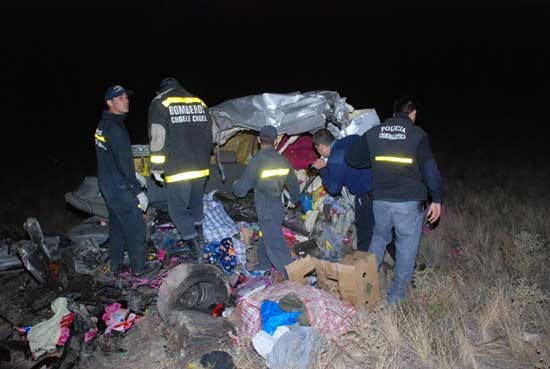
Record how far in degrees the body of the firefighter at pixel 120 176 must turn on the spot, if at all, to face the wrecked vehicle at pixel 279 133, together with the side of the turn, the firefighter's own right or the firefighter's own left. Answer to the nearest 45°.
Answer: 0° — they already face it

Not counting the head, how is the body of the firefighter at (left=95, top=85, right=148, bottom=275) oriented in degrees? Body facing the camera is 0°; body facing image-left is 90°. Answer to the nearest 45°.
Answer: approximately 270°

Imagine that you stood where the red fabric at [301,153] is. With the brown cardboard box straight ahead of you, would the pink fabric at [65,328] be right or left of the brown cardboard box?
right

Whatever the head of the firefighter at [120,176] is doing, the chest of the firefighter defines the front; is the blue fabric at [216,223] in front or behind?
in front

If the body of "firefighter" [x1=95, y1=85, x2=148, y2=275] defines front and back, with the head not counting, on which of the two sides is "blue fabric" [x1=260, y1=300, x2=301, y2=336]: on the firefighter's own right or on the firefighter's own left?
on the firefighter's own right

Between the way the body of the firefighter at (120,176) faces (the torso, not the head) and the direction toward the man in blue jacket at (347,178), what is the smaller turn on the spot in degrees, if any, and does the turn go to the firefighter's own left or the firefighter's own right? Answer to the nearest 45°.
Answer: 0° — they already face them

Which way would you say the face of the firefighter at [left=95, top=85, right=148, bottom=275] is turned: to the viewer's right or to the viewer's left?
to the viewer's right
